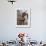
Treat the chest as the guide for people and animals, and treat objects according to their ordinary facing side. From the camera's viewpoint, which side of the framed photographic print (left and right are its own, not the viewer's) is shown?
front
